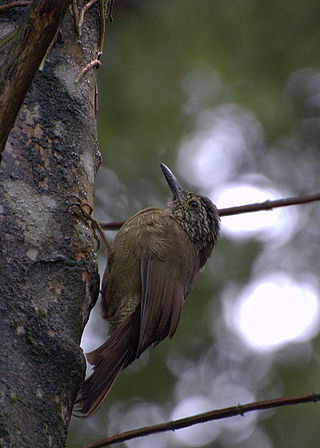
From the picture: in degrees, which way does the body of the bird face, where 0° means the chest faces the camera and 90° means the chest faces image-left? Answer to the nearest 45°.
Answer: approximately 90°
